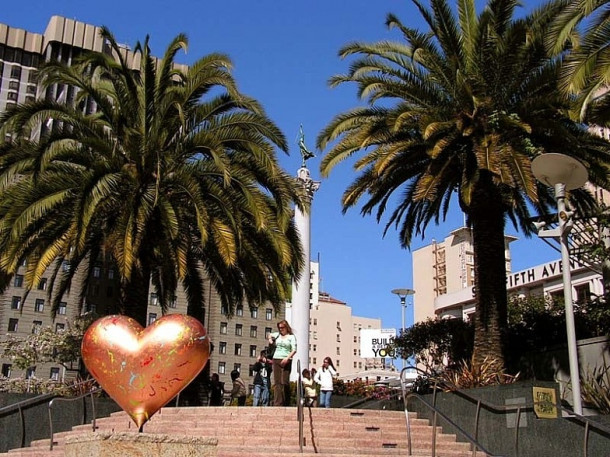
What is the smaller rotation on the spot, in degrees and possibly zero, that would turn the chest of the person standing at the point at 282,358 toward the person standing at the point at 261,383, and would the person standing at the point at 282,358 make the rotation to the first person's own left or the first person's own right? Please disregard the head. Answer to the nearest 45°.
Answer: approximately 135° to the first person's own right

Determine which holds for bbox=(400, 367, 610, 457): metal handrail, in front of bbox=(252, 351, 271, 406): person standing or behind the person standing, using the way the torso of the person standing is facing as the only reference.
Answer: in front

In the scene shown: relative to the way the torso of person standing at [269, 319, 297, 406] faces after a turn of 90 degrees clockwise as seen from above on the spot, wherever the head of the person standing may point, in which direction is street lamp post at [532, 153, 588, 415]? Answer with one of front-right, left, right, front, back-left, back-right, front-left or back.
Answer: back

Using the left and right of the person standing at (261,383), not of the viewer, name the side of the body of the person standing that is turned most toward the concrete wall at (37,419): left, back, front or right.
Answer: right

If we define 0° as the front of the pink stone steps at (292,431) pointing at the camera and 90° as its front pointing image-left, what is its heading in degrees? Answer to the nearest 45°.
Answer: approximately 0°

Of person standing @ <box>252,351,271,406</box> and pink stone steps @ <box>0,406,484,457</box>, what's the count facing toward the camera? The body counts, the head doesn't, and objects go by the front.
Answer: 2

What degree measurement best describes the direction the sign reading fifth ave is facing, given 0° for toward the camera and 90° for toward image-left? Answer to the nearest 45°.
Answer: approximately 45°

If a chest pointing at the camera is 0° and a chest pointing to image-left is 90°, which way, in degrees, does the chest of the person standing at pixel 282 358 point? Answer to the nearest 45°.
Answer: approximately 45°

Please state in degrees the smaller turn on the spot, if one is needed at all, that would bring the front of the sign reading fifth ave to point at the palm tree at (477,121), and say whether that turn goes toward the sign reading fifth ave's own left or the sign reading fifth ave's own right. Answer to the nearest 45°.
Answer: approximately 45° to the sign reading fifth ave's own left
